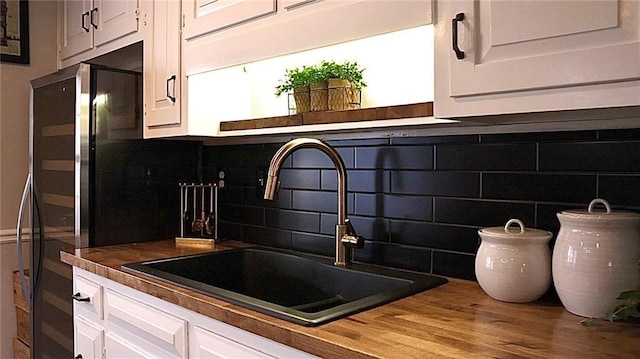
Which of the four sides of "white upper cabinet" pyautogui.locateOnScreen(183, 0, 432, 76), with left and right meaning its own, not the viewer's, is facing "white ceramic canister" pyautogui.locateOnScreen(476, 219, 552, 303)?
left

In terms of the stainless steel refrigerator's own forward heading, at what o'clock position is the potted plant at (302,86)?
The potted plant is roughly at 9 o'clock from the stainless steel refrigerator.

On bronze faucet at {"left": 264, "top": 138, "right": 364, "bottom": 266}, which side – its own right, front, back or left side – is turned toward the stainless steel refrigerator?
right

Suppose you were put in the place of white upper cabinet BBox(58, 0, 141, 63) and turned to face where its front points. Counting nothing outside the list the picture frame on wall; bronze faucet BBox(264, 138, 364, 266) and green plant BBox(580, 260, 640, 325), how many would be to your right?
1

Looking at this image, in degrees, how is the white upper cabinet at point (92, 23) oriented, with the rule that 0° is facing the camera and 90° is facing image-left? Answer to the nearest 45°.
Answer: approximately 45°

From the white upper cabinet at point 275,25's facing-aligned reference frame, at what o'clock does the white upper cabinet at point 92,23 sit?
the white upper cabinet at point 92,23 is roughly at 3 o'clock from the white upper cabinet at point 275,25.

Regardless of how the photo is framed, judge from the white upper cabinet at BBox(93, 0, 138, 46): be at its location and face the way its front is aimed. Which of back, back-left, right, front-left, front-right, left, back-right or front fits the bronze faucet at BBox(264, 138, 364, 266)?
left

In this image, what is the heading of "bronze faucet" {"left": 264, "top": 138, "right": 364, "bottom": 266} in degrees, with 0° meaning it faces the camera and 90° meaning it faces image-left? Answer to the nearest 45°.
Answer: approximately 45°

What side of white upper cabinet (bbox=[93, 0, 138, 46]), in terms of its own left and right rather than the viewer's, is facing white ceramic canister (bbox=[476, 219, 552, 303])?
left
